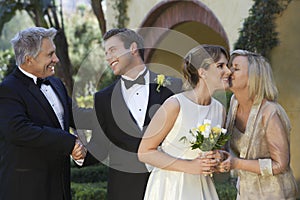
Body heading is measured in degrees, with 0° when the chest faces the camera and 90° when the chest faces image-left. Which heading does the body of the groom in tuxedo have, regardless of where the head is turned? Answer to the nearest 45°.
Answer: approximately 0°

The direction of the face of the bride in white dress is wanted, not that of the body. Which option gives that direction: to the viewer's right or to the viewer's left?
to the viewer's right

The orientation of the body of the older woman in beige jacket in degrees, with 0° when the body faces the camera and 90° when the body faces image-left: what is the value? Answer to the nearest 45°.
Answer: approximately 45°

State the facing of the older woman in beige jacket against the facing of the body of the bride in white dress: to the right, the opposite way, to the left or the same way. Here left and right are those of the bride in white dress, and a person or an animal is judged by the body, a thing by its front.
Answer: to the right

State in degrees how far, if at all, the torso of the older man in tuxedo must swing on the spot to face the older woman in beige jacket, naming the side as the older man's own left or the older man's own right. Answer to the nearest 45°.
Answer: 0° — they already face them

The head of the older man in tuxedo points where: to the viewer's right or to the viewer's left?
to the viewer's right

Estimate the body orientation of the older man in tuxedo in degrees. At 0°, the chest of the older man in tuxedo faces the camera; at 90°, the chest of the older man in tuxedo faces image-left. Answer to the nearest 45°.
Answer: approximately 315°
